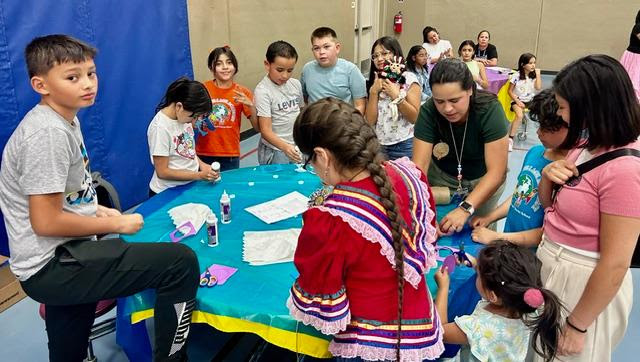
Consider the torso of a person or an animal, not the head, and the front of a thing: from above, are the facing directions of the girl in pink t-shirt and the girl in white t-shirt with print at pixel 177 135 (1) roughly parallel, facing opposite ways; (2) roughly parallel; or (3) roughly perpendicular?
roughly parallel, facing opposite ways

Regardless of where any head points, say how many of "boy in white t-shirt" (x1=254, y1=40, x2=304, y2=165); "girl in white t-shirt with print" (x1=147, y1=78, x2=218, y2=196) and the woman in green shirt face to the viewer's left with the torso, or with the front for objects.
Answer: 0

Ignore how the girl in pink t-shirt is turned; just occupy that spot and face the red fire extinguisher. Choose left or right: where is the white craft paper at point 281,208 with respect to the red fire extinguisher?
left

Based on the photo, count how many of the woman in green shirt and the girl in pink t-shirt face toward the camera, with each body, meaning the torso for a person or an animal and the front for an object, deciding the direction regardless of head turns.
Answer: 1

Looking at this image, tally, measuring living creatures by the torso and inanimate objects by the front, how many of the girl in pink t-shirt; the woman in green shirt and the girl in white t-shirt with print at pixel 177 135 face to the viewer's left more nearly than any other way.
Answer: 1

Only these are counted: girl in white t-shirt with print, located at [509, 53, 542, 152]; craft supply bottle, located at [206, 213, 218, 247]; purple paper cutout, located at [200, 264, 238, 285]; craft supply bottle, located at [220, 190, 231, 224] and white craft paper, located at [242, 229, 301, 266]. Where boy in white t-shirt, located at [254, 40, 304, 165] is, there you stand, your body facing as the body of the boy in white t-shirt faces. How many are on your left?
1

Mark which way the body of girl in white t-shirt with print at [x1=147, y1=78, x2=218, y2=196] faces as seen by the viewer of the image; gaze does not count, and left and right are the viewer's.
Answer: facing the viewer and to the right of the viewer

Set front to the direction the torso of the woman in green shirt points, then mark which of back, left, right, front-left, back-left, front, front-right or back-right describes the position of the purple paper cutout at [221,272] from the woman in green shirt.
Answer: front-right

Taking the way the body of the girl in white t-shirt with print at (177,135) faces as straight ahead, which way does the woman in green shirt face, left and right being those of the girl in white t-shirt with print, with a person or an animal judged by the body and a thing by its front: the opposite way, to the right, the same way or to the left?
to the right

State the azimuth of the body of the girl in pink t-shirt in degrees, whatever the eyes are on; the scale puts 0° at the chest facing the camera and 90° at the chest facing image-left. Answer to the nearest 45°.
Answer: approximately 90°

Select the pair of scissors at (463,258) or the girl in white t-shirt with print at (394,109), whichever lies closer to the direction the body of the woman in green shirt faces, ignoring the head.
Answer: the pair of scissors

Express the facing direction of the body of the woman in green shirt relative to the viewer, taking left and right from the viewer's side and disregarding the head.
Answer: facing the viewer

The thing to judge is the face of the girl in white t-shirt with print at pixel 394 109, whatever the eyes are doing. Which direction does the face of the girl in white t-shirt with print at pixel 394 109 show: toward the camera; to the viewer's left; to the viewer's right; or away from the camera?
toward the camera

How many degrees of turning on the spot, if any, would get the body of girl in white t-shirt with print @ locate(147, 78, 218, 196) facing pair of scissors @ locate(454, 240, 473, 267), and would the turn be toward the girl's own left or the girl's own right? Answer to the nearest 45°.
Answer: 0° — they already face it

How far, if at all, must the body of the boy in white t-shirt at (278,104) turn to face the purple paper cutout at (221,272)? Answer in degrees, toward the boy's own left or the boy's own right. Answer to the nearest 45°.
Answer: approximately 45° to the boy's own right

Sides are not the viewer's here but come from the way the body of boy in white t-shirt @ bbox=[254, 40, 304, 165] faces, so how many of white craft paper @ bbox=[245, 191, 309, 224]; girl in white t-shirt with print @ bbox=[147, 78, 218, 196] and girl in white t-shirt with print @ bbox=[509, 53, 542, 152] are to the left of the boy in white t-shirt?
1

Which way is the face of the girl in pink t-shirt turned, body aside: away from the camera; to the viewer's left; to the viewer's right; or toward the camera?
to the viewer's left
